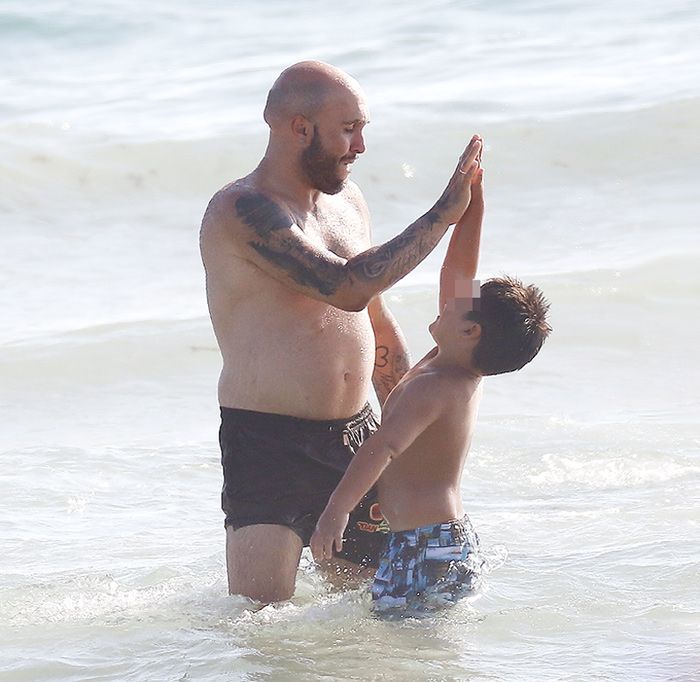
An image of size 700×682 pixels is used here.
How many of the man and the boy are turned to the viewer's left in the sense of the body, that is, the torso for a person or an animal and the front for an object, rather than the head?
1

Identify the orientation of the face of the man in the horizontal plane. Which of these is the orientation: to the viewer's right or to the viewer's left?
to the viewer's right

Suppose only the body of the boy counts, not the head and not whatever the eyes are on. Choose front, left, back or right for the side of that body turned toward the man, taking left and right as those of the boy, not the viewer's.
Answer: front

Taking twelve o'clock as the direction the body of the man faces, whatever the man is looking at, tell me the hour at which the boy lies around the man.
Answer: The boy is roughly at 11 o'clock from the man.

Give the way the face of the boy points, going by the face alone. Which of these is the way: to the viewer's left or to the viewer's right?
to the viewer's left

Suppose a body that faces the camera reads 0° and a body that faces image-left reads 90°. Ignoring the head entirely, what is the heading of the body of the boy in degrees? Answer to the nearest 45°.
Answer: approximately 90°

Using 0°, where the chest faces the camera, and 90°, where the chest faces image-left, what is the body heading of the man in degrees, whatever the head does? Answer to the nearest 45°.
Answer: approximately 315°

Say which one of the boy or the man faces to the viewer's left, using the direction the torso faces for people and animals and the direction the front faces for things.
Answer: the boy
